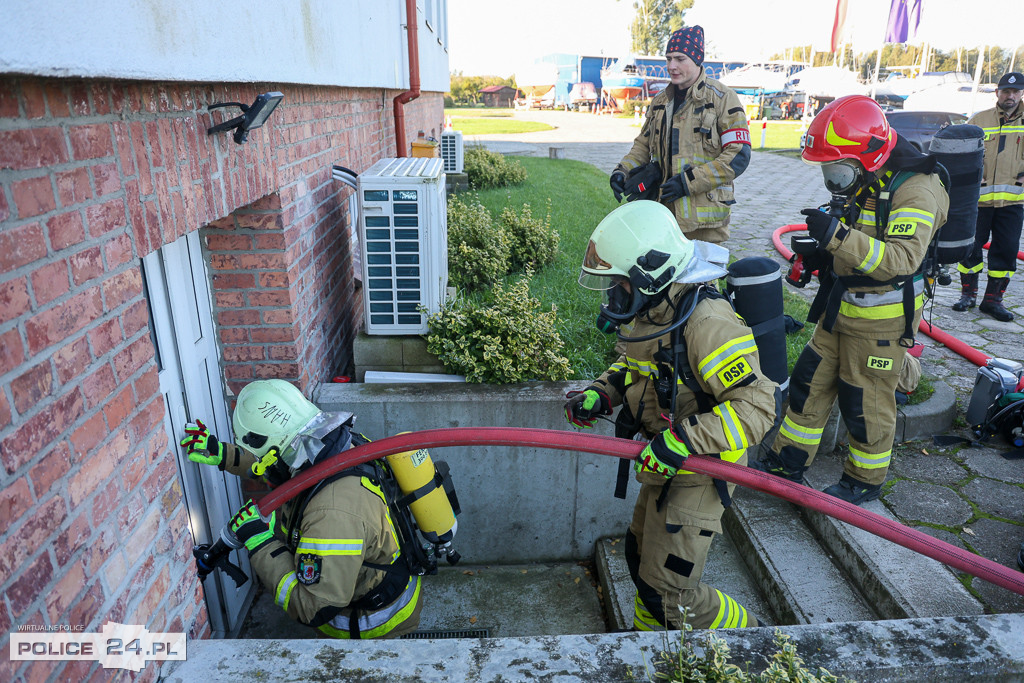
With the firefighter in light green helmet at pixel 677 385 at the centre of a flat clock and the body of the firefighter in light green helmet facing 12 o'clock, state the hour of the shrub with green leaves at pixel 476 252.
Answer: The shrub with green leaves is roughly at 2 o'clock from the firefighter in light green helmet.

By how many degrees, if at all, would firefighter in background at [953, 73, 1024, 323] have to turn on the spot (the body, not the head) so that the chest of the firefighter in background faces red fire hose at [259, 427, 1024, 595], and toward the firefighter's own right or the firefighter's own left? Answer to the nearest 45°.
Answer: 0° — they already face it

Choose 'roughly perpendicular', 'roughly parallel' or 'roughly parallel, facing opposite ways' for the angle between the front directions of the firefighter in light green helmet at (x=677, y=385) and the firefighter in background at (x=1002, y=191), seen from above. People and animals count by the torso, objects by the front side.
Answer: roughly perpendicular

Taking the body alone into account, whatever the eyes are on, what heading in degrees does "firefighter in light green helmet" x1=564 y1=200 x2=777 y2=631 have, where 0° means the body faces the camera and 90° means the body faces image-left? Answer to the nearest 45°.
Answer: approximately 90°

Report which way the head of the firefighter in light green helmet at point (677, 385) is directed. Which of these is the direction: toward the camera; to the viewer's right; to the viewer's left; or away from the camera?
to the viewer's left

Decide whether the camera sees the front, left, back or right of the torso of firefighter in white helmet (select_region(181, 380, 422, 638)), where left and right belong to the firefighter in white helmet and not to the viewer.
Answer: left

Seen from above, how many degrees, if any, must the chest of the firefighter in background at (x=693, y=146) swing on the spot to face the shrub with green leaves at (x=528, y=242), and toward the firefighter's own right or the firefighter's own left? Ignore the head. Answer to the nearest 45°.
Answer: approximately 90° to the firefighter's own right

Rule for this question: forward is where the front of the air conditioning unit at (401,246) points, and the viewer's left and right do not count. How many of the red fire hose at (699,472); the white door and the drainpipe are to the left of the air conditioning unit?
1

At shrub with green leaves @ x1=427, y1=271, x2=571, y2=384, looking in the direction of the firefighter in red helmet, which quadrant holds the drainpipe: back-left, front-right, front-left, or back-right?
back-left

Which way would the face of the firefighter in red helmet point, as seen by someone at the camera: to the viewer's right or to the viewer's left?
to the viewer's left
